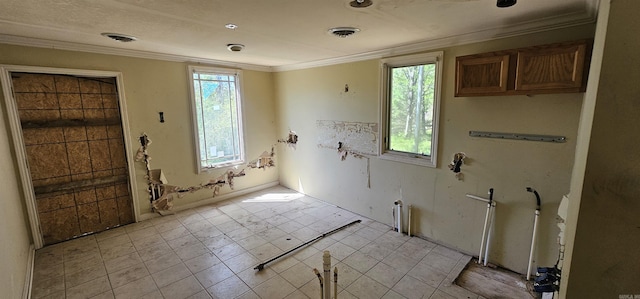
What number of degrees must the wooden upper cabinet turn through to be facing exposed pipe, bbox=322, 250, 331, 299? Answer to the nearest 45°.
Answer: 0° — it already faces it

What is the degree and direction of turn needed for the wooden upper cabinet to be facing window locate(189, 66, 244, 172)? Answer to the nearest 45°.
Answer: approximately 45° to its right

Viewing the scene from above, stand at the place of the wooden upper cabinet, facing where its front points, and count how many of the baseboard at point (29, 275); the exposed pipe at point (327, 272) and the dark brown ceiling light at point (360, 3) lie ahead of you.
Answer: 3

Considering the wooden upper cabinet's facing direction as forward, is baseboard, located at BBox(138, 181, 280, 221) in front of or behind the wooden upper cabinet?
in front

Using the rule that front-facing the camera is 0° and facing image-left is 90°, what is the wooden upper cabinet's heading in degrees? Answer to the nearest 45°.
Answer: approximately 45°

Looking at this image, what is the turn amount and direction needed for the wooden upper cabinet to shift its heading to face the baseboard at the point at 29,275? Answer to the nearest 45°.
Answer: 0° — it already faces it
